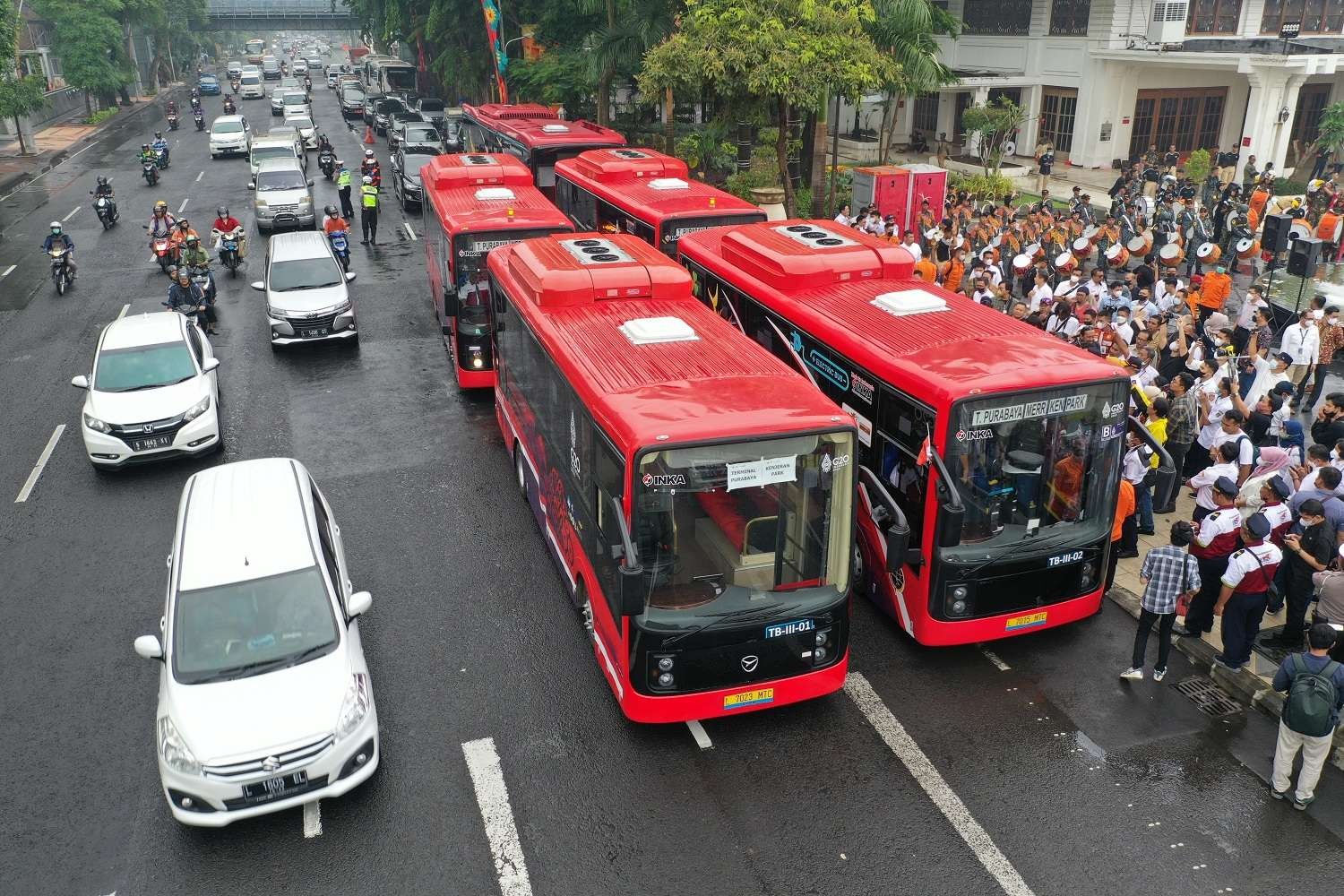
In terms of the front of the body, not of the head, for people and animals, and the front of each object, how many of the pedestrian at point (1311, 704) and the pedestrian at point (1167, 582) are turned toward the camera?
0

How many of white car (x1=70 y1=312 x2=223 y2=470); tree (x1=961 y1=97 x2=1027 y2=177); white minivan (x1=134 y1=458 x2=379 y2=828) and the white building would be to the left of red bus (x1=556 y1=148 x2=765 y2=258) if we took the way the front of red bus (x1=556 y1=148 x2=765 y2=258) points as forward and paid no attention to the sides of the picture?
2

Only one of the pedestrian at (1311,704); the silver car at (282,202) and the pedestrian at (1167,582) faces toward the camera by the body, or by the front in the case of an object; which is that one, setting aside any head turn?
the silver car

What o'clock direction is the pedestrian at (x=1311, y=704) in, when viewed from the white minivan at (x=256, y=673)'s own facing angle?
The pedestrian is roughly at 10 o'clock from the white minivan.

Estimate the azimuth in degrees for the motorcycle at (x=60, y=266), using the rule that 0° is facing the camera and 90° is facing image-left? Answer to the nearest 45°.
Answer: approximately 0°

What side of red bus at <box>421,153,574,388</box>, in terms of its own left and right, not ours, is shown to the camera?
front

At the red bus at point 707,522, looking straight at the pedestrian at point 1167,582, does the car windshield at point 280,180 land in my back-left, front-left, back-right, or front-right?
back-left

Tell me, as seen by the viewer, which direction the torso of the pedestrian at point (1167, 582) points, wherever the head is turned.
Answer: away from the camera

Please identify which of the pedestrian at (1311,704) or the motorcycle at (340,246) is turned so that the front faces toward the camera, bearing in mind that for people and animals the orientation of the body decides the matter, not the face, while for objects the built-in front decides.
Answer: the motorcycle

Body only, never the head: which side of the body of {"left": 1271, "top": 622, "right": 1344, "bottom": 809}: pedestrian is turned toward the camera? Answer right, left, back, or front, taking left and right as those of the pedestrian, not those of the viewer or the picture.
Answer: back

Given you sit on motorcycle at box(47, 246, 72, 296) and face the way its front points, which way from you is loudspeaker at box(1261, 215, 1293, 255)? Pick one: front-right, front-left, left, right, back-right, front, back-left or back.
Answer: front-left

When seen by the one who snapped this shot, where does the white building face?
facing the viewer

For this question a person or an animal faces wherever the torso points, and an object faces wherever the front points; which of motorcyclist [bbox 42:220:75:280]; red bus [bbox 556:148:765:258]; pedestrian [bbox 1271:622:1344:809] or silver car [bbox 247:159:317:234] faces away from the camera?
the pedestrian

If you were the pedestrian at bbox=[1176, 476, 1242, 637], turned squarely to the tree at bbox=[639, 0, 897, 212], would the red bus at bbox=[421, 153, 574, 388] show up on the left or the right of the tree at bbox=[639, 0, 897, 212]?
left

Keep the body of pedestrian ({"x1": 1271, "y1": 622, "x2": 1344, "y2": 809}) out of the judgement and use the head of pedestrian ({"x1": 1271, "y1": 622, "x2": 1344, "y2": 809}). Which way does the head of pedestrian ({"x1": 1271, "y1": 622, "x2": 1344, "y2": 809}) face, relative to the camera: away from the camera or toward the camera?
away from the camera

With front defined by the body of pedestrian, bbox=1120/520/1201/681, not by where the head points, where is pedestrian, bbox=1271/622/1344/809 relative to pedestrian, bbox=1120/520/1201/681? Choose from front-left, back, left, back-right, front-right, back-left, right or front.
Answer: back-right

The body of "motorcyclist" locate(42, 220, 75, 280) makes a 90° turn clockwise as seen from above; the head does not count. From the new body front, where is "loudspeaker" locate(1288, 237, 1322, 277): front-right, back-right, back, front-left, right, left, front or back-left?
back-left

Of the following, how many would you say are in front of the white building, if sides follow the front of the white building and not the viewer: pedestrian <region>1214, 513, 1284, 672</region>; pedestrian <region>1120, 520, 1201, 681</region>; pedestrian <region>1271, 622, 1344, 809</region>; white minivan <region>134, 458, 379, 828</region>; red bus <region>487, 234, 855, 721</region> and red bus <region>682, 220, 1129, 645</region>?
6
